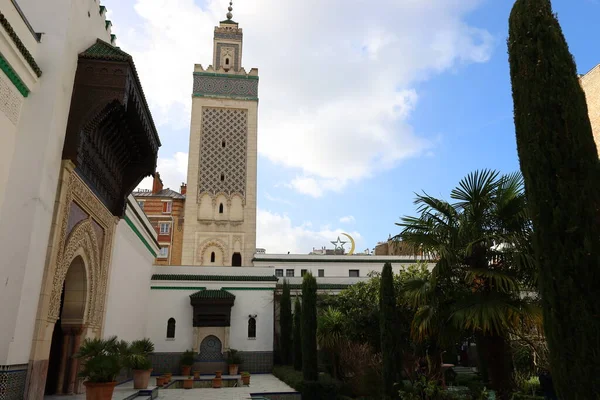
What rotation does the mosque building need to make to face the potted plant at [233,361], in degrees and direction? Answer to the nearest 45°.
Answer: approximately 90° to its left

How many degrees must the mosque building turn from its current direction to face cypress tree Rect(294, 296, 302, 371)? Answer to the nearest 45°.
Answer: approximately 45° to its left

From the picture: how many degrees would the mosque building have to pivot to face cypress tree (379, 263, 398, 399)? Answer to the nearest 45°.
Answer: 0° — it already faces it

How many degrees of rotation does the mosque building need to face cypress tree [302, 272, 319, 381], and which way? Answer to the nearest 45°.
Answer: approximately 45° to its left

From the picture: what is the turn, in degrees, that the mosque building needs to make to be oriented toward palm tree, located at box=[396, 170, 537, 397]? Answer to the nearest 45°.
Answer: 0° — it already faces it
